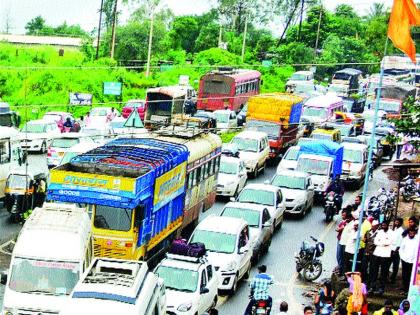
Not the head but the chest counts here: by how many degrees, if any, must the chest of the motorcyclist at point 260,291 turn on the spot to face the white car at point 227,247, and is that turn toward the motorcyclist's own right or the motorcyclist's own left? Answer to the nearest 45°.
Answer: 0° — they already face it

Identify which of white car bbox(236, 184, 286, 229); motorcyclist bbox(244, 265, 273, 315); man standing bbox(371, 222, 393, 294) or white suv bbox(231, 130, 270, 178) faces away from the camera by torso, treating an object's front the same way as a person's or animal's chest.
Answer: the motorcyclist

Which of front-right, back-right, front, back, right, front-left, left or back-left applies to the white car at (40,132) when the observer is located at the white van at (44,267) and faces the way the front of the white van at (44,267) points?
back

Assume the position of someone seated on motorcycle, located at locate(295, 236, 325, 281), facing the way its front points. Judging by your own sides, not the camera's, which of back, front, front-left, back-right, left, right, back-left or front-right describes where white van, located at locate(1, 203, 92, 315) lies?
right

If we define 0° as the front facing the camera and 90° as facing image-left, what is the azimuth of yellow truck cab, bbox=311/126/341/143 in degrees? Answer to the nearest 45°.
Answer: approximately 45°

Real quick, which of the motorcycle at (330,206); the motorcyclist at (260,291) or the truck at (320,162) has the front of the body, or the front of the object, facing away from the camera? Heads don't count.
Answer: the motorcyclist

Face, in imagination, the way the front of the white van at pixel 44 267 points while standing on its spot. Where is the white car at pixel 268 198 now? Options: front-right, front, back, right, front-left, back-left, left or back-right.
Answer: back-left

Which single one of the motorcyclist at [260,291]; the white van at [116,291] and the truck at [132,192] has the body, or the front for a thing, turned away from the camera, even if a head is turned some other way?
the motorcyclist

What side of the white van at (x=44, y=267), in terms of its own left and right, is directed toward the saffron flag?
left

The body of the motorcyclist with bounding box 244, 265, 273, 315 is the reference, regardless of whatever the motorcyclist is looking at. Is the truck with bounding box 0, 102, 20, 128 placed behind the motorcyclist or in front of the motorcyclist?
in front

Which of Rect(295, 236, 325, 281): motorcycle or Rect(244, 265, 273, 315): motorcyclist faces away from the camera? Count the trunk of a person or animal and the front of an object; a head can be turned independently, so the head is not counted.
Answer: the motorcyclist
